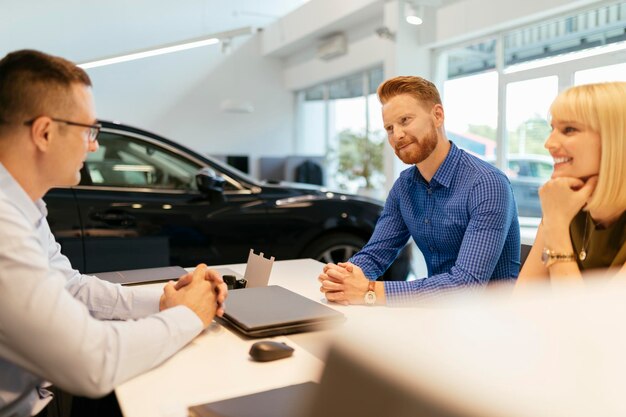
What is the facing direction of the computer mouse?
to the viewer's right

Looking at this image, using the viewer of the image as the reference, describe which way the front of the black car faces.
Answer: facing to the right of the viewer

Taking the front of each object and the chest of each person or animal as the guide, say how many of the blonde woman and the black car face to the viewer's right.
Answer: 1

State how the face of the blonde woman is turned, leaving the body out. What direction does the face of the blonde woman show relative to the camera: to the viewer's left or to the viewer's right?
to the viewer's left

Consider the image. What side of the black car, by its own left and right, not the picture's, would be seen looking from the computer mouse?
right

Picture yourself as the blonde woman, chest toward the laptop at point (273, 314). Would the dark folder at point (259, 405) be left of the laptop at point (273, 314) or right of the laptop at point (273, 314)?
left

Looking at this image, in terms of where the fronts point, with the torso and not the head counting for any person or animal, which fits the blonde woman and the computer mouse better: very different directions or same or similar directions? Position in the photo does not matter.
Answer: very different directions

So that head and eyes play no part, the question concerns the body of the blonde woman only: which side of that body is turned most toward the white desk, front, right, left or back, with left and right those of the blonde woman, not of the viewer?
front

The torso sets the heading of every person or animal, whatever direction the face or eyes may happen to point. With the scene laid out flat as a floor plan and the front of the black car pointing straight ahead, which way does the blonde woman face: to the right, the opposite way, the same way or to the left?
the opposite way

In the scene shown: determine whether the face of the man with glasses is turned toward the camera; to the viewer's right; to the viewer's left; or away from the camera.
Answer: to the viewer's right

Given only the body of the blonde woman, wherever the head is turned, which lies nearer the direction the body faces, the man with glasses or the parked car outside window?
the man with glasses

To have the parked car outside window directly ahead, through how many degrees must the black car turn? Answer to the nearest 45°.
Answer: approximately 45° to its left

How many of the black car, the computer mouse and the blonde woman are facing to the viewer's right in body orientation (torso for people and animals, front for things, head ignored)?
2

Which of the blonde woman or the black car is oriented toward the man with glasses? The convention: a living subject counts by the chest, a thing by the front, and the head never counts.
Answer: the blonde woman

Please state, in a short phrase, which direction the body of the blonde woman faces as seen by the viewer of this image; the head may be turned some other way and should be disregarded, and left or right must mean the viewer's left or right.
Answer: facing the viewer and to the left of the viewer

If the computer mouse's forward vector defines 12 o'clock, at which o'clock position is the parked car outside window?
The parked car outside window is roughly at 10 o'clock from the computer mouse.
